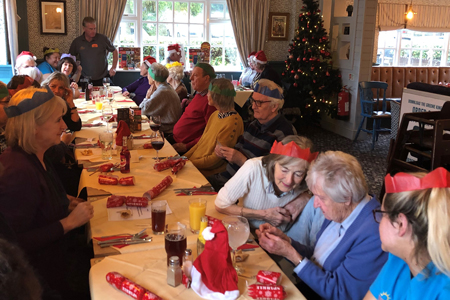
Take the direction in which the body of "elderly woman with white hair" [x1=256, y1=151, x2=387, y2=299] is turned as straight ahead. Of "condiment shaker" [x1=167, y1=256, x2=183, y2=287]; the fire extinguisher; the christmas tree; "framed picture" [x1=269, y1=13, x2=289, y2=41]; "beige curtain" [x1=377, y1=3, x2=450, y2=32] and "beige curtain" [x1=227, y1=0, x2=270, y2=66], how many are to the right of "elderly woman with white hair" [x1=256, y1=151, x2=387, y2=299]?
5

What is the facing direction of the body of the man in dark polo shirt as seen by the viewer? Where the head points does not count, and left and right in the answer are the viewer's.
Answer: facing the viewer

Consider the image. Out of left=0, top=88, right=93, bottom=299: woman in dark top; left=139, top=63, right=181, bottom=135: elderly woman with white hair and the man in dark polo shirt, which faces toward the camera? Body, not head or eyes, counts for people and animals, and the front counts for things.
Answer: the man in dark polo shirt

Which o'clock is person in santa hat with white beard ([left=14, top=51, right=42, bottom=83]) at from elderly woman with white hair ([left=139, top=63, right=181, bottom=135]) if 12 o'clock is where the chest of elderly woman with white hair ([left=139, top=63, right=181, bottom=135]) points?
person in santa hat with white beard ([left=14, top=51, right=42, bottom=83]) is roughly at 1 o'clock from elderly woman with white hair ([left=139, top=63, right=181, bottom=135]).

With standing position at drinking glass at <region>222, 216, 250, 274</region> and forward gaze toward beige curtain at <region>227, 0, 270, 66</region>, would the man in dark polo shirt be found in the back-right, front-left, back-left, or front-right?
front-left

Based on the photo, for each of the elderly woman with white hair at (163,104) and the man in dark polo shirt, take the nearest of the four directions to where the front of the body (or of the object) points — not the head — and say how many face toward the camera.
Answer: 1

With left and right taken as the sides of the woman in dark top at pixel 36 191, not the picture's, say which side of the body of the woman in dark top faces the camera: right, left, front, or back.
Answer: right

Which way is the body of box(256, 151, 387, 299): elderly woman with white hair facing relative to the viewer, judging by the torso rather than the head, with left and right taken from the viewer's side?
facing to the left of the viewer

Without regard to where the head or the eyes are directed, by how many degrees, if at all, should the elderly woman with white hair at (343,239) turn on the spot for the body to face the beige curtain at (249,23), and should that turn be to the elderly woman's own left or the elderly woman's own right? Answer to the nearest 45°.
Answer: approximately 90° to the elderly woman's own right

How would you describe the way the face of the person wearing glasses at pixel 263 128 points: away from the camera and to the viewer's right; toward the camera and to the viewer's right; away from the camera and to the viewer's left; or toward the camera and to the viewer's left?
toward the camera and to the viewer's left

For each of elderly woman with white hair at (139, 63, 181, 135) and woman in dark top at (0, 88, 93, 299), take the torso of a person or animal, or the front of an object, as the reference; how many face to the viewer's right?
1

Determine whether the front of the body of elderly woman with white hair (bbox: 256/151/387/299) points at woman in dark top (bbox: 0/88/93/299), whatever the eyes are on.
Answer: yes

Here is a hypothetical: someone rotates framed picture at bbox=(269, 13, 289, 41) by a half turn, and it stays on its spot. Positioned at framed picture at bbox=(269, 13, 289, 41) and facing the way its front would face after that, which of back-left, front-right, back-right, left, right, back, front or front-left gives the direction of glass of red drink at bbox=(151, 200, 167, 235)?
back

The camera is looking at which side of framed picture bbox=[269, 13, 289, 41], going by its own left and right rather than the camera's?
front

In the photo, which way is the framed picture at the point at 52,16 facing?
toward the camera

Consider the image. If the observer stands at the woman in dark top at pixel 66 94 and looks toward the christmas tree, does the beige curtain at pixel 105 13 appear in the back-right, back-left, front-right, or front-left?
front-left

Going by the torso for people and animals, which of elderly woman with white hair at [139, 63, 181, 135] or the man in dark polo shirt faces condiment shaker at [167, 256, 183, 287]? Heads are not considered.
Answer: the man in dark polo shirt

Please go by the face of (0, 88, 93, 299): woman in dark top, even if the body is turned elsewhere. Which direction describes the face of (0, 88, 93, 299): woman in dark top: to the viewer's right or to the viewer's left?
to the viewer's right
